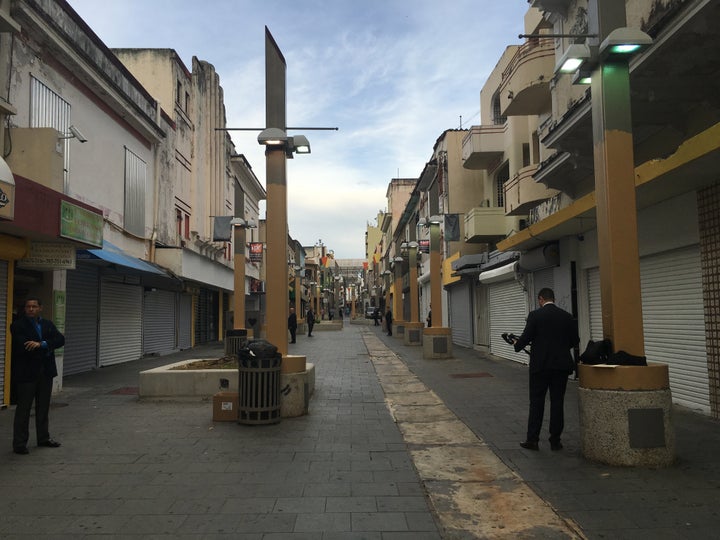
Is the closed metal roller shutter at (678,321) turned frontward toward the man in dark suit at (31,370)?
yes

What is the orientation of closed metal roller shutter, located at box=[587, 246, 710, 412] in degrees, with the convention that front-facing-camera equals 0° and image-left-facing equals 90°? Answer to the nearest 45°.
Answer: approximately 45°

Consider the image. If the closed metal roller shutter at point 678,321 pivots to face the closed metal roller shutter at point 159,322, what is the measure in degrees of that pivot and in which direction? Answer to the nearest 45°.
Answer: approximately 45° to its right

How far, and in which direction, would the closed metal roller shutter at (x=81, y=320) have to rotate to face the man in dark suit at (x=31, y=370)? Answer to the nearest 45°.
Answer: approximately 45° to its right

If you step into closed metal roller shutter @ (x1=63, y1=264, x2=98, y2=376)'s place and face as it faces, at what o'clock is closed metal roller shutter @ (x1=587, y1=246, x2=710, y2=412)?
closed metal roller shutter @ (x1=587, y1=246, x2=710, y2=412) is roughly at 12 o'clock from closed metal roller shutter @ (x1=63, y1=264, x2=98, y2=376).

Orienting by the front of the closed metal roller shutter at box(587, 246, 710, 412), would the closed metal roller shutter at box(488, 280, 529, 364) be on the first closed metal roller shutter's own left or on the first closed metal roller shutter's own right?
on the first closed metal roller shutter's own right

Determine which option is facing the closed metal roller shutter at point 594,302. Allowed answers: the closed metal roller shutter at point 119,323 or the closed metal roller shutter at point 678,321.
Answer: the closed metal roller shutter at point 119,323

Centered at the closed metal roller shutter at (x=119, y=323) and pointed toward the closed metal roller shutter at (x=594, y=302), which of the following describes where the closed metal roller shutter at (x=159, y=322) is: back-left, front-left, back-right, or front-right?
back-left

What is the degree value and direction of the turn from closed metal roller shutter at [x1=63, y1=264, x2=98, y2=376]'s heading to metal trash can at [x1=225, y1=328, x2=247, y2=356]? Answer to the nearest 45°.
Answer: approximately 45° to its left
